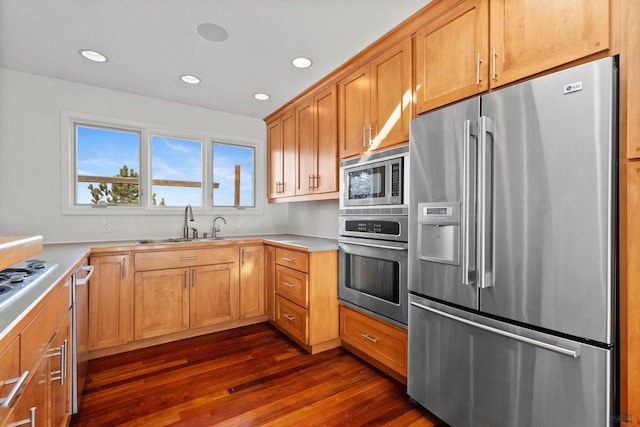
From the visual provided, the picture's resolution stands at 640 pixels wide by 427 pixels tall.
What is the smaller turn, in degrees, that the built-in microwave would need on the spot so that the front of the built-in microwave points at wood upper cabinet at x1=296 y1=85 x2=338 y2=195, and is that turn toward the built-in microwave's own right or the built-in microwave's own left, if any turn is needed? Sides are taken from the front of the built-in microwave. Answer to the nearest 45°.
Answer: approximately 90° to the built-in microwave's own right

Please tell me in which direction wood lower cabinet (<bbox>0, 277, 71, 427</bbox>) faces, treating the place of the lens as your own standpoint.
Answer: facing to the right of the viewer

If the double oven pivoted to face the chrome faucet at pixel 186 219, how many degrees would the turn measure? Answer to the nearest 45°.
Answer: approximately 45° to its right

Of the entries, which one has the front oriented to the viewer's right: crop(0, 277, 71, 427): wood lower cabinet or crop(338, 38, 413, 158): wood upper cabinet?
the wood lower cabinet

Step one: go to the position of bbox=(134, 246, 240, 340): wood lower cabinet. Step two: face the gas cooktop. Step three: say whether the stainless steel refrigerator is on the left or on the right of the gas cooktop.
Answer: left

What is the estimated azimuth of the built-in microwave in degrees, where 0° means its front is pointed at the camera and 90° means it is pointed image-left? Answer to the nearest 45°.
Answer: approximately 45°

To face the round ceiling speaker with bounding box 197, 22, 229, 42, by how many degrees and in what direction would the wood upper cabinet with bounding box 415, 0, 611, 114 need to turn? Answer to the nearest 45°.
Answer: approximately 45° to its right

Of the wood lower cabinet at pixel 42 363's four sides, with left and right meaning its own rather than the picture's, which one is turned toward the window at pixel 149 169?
left

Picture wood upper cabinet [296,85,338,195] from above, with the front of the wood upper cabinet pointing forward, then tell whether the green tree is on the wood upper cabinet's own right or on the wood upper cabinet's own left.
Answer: on the wood upper cabinet's own right

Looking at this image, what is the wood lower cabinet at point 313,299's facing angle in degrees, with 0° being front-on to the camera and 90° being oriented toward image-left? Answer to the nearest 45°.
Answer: approximately 45°

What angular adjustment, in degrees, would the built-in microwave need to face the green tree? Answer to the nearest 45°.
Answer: approximately 45° to its right

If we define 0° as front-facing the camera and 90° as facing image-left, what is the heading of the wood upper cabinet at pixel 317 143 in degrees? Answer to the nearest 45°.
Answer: approximately 45°

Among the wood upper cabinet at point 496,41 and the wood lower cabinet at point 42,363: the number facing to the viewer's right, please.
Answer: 1
